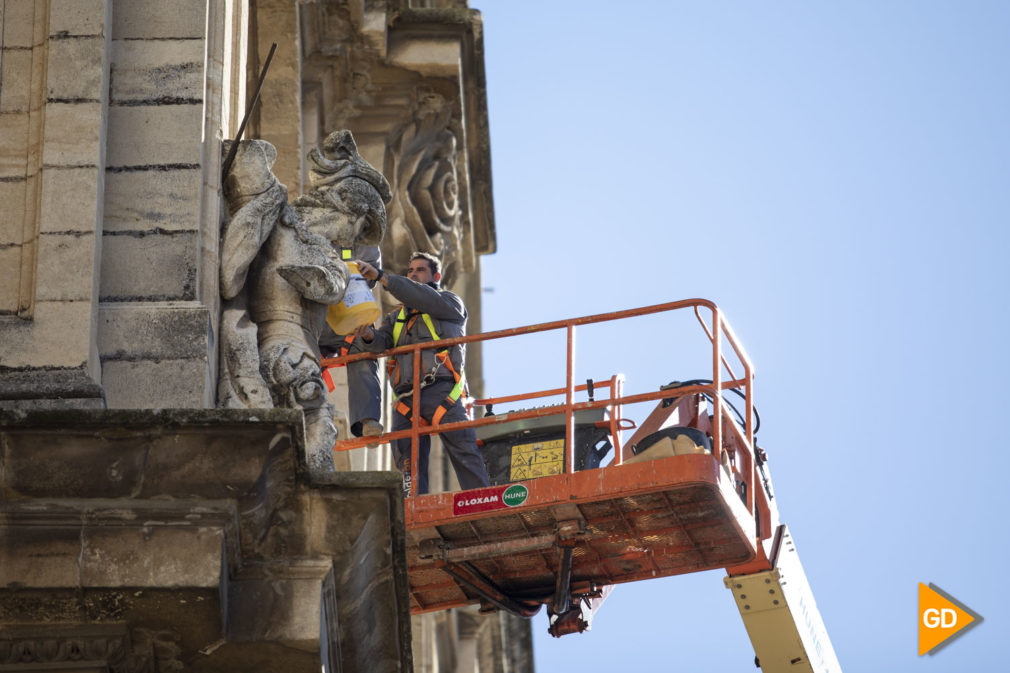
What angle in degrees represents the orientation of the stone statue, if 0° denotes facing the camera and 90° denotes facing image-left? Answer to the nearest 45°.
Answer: approximately 270°

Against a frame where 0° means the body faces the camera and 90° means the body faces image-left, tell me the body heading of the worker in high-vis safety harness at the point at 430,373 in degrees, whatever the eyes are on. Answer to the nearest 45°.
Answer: approximately 45°
